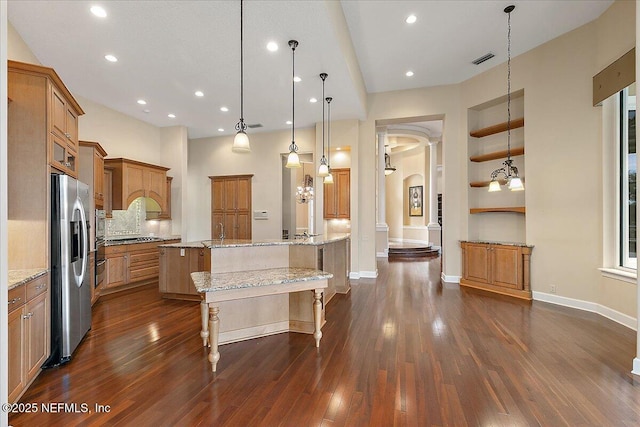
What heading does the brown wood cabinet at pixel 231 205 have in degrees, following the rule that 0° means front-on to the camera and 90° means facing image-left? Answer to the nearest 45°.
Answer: approximately 0°

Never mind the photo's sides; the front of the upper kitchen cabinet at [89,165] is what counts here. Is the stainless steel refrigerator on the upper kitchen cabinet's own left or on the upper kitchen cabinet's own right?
on the upper kitchen cabinet's own right

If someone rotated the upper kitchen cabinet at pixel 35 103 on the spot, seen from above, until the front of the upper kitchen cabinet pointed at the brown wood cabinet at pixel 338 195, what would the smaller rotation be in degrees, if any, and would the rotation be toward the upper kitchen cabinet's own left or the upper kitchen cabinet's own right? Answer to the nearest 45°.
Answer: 0° — it already faces it

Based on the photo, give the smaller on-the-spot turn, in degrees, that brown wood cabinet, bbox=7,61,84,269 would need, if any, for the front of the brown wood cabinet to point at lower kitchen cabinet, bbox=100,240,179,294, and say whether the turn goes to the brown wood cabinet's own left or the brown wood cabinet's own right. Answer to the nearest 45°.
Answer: approximately 45° to the brown wood cabinet's own left

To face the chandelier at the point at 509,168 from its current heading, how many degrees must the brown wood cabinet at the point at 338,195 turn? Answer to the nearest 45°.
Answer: approximately 45° to its left

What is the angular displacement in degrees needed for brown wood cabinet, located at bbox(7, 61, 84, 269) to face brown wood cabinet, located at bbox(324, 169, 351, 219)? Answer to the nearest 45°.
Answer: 0° — it already faces it

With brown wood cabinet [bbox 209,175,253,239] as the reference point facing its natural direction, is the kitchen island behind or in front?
in front

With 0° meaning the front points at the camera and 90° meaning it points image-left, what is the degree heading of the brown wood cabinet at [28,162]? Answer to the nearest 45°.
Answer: approximately 270°

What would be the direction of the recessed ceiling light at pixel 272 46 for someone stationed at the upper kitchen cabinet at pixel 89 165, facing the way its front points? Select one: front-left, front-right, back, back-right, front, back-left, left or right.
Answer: front-right

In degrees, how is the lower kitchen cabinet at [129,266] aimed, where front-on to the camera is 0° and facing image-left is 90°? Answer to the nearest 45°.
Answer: approximately 315°

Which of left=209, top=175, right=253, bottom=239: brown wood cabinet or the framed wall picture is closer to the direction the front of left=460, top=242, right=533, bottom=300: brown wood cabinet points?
the brown wood cabinet

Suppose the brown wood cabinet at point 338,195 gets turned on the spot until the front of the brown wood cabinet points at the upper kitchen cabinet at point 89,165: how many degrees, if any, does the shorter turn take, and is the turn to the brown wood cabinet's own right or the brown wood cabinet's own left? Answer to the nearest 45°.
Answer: approximately 45° to the brown wood cabinet's own right

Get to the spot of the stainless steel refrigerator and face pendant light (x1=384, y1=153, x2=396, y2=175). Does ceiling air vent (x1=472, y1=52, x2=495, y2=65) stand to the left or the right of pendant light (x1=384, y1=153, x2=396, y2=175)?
right
